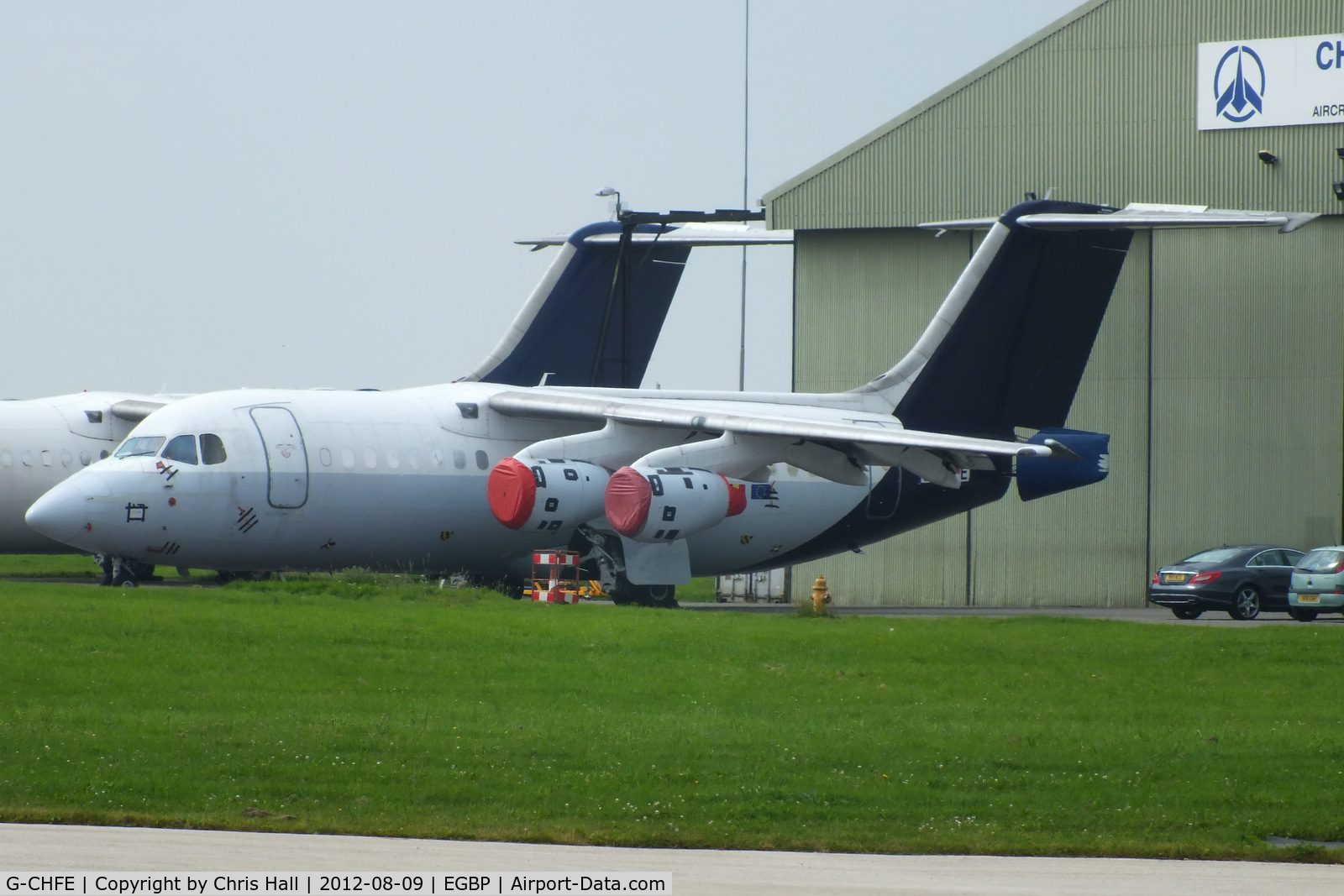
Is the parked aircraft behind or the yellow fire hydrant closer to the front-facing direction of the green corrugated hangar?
the yellow fire hydrant

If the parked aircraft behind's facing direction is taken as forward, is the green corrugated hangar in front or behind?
behind

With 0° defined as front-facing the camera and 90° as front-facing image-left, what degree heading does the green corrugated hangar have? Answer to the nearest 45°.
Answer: approximately 0°

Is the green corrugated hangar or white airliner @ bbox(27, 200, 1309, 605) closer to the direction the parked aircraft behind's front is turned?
the white airliner

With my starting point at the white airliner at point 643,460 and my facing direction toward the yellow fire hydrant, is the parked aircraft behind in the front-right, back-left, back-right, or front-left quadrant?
back-left

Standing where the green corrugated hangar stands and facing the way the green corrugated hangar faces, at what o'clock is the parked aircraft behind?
The parked aircraft behind is roughly at 2 o'clock from the green corrugated hangar.

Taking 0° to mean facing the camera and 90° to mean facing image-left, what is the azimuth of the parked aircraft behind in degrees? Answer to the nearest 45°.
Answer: approximately 45°

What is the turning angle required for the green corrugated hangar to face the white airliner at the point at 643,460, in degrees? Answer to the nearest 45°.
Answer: approximately 45° to its right
